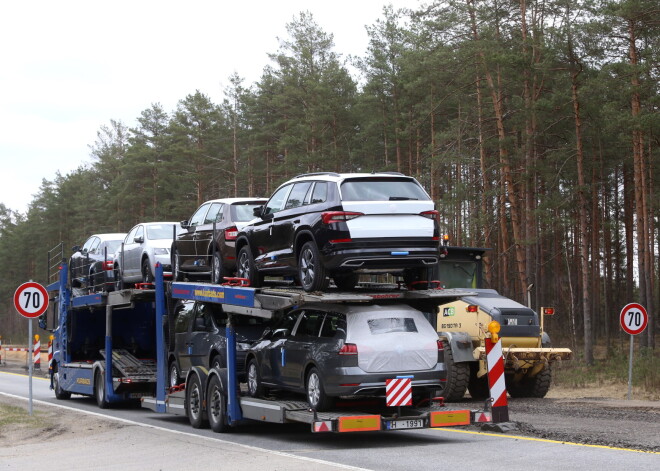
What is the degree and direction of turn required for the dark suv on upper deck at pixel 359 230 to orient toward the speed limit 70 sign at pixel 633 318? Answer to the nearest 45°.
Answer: approximately 90° to its right

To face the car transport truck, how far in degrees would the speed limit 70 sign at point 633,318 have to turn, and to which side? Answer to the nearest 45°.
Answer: approximately 45° to its right

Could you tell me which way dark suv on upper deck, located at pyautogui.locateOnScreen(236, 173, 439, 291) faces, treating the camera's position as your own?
facing away from the viewer and to the left of the viewer

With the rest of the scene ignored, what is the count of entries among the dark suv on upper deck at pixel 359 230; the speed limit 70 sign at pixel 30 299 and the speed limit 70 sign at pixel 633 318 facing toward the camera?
2

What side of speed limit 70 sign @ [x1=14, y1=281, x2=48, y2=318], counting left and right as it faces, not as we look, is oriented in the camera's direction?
front

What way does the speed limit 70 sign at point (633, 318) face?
toward the camera

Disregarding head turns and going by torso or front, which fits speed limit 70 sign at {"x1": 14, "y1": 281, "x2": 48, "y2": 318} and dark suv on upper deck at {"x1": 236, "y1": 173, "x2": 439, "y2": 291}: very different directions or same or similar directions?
very different directions

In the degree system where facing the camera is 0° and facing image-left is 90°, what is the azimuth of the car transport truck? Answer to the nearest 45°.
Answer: approximately 135°

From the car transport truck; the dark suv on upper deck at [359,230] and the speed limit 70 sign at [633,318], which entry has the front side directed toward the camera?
the speed limit 70 sign

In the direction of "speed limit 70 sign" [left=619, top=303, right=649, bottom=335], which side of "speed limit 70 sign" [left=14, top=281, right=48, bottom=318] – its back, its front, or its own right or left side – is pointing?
left

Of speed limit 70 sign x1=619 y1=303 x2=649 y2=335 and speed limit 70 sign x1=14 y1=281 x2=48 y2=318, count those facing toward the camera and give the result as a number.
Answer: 2

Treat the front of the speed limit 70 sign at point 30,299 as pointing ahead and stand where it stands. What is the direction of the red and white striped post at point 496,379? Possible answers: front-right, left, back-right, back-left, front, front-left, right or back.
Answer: front-left
